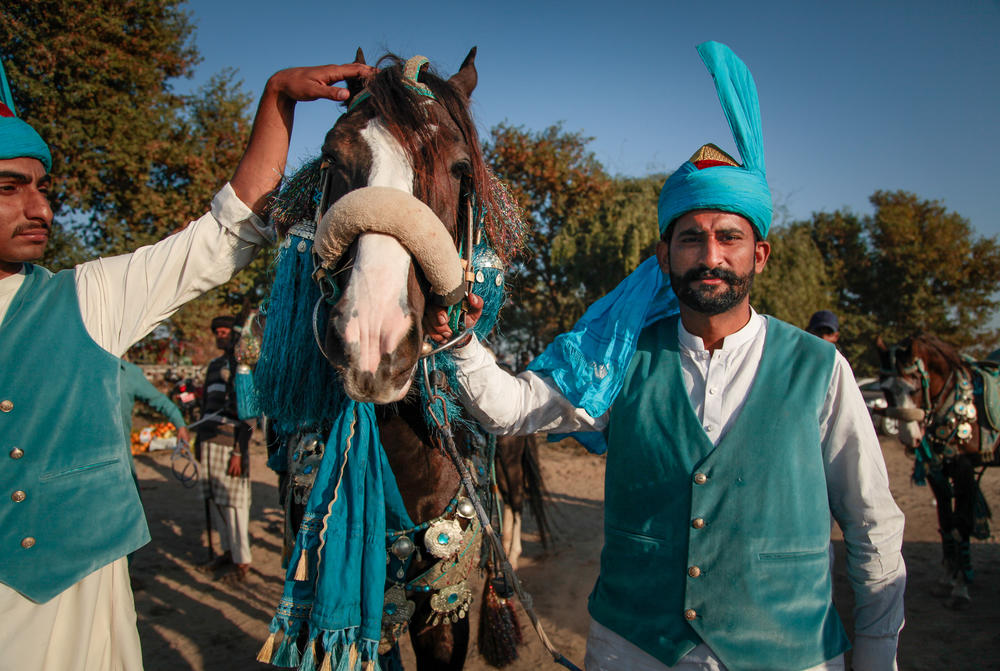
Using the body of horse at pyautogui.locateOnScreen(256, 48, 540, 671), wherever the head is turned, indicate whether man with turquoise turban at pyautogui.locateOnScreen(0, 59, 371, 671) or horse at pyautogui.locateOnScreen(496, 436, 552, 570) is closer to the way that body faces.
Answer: the man with turquoise turban

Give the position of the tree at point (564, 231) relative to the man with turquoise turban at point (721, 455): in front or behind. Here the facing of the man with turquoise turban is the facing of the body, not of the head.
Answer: behind

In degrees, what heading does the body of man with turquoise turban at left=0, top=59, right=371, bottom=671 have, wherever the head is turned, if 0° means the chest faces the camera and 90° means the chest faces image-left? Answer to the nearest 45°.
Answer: approximately 0°

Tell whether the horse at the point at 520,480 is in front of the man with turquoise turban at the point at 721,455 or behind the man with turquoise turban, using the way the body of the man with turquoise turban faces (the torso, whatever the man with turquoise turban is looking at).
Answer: behind

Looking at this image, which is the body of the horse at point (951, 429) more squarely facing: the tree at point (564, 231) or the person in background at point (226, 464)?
the person in background

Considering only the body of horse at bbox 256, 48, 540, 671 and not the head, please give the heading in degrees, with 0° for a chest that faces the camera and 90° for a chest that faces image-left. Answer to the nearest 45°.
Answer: approximately 0°

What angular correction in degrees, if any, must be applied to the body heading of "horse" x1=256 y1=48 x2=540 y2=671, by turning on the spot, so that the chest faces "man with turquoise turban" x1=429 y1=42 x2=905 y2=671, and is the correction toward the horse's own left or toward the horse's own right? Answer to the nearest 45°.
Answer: approximately 90° to the horse's own left
